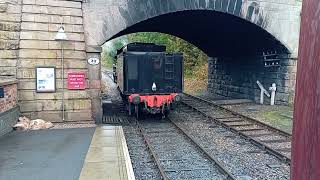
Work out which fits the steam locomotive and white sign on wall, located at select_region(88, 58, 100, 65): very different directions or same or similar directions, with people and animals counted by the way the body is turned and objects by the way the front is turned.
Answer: very different directions

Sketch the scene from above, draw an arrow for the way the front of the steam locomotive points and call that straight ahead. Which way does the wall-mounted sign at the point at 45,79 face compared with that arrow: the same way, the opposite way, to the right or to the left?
the opposite way

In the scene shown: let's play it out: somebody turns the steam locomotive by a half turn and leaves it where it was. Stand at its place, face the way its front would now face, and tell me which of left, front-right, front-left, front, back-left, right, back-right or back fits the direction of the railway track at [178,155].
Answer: front

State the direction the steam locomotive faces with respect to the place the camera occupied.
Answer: facing away from the viewer

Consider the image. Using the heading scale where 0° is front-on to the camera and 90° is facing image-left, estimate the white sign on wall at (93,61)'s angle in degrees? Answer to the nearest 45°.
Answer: approximately 0°

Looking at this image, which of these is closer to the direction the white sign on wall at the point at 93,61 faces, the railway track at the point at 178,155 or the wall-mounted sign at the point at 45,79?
the railway track

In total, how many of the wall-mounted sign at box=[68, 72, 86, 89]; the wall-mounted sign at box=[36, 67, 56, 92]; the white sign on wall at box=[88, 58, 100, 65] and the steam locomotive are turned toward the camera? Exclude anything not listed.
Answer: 3
